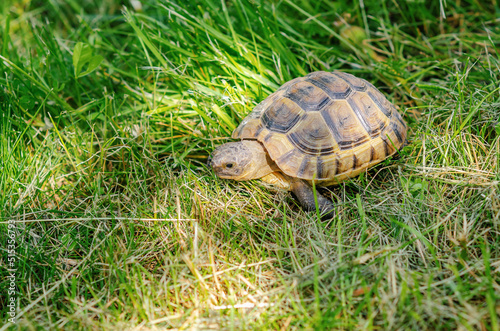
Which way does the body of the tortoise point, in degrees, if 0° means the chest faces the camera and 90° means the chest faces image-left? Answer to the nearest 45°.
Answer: approximately 45°
